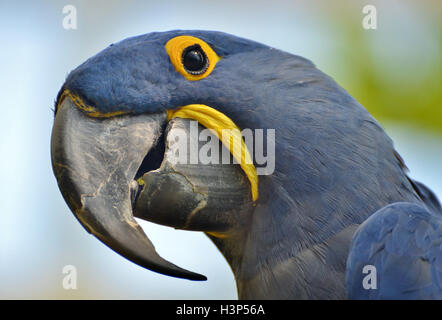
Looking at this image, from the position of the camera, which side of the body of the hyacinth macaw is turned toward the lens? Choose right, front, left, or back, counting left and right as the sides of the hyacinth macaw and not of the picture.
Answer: left
